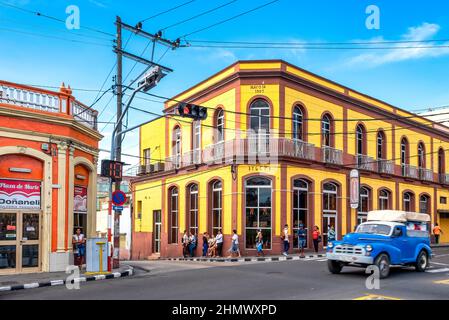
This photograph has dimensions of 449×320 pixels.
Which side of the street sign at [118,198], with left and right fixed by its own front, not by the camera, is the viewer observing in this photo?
front

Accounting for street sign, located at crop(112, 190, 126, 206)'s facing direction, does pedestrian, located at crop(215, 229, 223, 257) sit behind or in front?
behind

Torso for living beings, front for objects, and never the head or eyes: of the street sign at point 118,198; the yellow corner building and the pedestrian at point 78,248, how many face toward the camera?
3

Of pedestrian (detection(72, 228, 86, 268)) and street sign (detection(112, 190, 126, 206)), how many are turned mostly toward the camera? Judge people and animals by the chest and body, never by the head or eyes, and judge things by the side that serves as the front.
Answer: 2

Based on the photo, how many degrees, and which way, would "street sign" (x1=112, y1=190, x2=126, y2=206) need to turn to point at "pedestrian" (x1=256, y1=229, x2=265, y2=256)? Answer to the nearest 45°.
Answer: approximately 135° to its left

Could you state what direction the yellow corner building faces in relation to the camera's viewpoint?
facing the viewer

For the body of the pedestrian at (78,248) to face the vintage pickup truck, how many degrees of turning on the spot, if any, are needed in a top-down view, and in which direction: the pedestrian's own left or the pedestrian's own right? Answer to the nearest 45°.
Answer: approximately 45° to the pedestrian's own left

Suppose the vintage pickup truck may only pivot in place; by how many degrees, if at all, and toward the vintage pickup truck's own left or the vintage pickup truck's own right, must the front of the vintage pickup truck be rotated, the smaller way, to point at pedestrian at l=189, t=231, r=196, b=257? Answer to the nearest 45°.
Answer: approximately 90° to the vintage pickup truck's own right

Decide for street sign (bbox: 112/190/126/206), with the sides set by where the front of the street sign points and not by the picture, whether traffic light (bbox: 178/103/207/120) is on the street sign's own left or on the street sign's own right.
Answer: on the street sign's own left

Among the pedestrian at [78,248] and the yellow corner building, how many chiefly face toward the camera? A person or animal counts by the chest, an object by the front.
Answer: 2

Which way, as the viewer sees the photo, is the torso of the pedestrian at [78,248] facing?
toward the camera

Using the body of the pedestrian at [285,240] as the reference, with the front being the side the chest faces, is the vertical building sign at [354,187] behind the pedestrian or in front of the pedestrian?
behind
